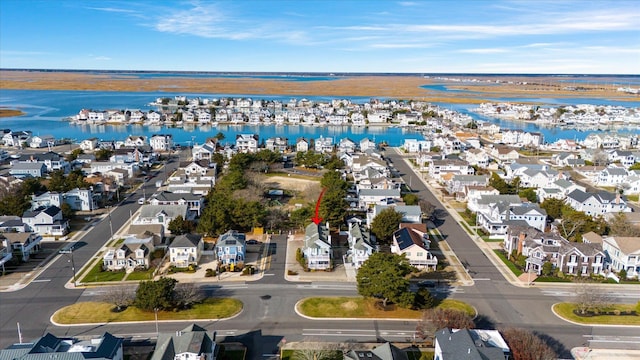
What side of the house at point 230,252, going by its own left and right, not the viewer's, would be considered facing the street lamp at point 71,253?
right

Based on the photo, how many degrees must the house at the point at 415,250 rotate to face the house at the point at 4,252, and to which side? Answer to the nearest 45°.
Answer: approximately 90° to its right

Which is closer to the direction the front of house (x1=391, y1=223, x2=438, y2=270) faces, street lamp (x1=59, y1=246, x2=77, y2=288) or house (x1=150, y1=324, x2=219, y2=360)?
the house

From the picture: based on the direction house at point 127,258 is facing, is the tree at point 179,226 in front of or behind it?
behind

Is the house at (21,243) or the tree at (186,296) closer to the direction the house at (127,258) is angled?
the tree

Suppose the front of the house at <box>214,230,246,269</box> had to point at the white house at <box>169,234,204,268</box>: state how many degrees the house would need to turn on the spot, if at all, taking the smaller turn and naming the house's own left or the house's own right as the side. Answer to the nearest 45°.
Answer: approximately 90° to the house's own right

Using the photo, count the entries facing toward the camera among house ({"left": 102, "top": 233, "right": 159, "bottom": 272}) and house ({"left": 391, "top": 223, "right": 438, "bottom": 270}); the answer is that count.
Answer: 2

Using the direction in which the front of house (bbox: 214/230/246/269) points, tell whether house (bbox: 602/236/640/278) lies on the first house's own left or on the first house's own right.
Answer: on the first house's own left

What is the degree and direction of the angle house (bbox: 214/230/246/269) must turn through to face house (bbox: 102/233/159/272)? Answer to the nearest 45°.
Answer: approximately 90° to its right
